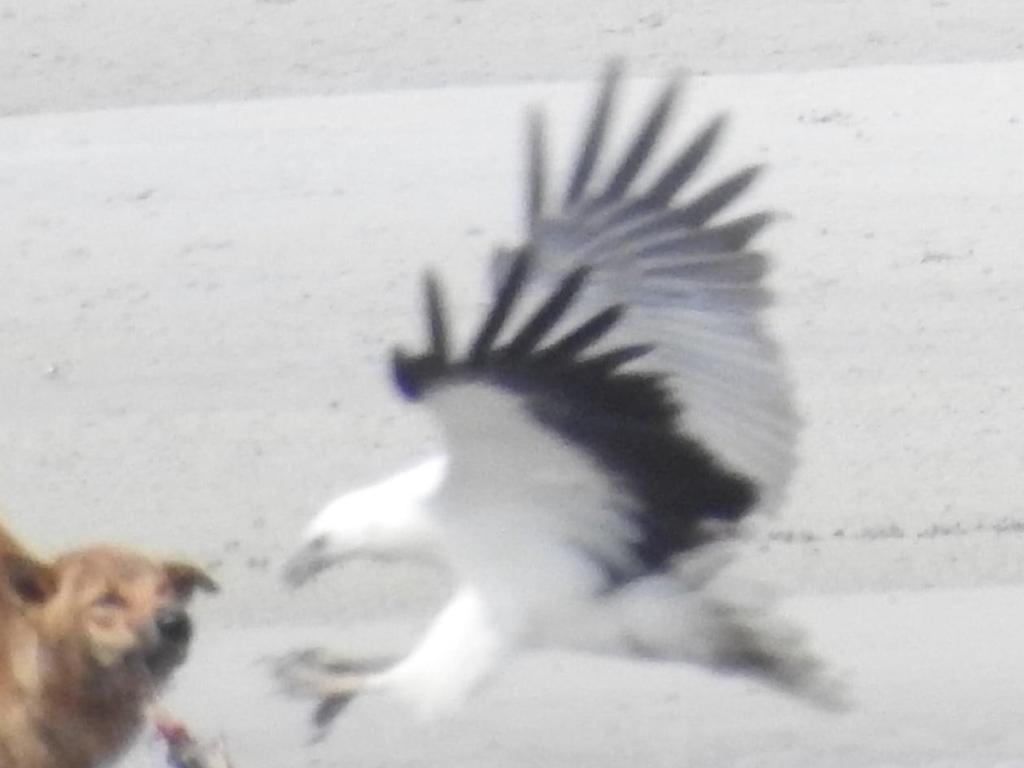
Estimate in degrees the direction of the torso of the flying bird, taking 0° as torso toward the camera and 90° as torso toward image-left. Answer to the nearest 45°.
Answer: approximately 90°

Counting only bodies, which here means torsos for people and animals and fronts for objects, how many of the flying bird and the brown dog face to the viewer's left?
1

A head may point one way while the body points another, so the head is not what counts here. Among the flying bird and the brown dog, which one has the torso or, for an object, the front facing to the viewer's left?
the flying bird

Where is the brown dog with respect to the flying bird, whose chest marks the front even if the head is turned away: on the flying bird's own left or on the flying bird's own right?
on the flying bird's own left

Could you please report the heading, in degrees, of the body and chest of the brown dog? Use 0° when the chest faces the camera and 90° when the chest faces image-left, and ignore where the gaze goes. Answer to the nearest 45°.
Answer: approximately 315°

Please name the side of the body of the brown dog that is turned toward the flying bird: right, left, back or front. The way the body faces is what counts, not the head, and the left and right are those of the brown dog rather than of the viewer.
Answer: left
